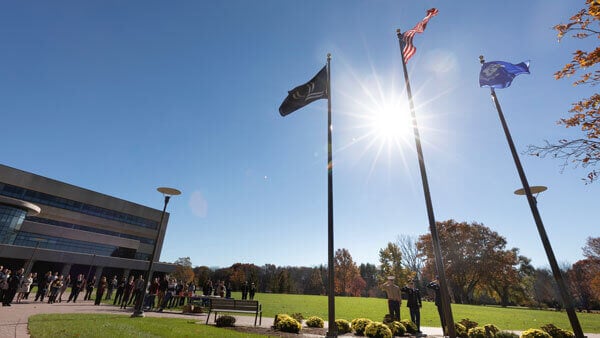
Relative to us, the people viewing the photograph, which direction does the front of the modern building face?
facing the viewer and to the right of the viewer

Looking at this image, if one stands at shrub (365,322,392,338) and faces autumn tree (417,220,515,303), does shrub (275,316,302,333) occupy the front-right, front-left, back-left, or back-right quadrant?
back-left

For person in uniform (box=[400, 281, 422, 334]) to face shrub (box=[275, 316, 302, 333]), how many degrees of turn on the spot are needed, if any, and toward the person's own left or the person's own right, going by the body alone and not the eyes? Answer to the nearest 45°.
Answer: approximately 45° to the person's own right

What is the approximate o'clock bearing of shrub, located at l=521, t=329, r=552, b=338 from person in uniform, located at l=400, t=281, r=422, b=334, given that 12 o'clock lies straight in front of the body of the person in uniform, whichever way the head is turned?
The shrub is roughly at 10 o'clock from the person in uniform.

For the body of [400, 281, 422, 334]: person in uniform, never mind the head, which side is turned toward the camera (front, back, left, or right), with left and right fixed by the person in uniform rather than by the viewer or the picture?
front

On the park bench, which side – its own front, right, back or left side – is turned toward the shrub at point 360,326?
right

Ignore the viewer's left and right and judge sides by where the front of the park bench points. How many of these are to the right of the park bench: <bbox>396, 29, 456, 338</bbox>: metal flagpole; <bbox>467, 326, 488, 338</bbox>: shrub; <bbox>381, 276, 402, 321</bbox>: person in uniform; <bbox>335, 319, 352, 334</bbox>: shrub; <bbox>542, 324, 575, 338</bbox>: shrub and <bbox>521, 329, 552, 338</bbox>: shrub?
0

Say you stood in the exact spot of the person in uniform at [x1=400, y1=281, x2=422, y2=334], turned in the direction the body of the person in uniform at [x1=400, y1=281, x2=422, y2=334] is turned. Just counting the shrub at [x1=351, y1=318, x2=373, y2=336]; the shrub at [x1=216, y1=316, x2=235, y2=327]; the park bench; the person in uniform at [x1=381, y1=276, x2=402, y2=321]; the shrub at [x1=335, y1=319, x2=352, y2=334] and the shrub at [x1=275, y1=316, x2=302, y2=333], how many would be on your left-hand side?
0

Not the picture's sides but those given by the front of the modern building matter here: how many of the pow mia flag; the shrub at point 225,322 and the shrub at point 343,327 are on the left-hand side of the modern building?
0

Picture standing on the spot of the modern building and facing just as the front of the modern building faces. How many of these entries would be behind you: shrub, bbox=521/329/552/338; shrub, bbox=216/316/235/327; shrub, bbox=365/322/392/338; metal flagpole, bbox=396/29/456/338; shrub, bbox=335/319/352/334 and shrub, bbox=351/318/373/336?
0

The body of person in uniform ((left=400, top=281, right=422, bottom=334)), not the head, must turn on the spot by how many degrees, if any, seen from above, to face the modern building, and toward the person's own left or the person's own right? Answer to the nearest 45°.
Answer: approximately 90° to the person's own right
